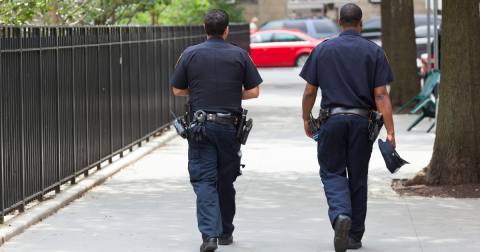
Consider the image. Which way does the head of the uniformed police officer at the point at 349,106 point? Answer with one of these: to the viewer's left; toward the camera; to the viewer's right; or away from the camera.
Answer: away from the camera

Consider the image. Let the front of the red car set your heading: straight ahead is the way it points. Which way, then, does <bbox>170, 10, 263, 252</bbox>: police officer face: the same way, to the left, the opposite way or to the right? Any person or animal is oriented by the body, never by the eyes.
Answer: to the right

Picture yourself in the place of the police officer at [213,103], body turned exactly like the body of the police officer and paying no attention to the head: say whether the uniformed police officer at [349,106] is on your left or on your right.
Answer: on your right

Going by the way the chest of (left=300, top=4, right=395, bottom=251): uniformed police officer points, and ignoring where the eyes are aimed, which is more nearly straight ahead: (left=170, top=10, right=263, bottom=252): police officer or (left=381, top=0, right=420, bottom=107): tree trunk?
the tree trunk

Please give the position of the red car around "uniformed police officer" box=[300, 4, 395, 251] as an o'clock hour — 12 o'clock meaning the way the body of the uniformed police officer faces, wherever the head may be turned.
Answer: The red car is roughly at 12 o'clock from the uniformed police officer.

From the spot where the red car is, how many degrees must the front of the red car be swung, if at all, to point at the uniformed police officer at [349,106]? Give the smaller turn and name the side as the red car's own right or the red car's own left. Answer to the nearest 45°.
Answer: approximately 90° to the red car's own left

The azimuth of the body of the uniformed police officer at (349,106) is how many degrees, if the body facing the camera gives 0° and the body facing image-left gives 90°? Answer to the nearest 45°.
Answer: approximately 180°

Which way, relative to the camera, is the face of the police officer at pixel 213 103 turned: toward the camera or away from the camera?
away from the camera

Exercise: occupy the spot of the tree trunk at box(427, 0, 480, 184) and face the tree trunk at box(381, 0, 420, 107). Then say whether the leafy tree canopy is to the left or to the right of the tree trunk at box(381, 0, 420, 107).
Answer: left

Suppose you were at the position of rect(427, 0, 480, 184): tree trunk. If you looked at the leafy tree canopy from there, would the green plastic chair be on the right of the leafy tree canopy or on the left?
right

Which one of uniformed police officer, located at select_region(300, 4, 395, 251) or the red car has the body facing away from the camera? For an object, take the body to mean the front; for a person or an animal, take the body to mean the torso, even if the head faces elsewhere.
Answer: the uniformed police officer

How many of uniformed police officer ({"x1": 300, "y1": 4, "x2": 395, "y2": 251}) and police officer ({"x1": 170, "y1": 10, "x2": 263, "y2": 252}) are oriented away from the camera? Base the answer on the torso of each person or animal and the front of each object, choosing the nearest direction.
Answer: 2

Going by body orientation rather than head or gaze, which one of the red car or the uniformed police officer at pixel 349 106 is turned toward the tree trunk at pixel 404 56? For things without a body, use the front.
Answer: the uniformed police officer

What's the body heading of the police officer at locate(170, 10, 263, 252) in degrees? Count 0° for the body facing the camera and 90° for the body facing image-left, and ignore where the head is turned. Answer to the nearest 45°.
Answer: approximately 180°

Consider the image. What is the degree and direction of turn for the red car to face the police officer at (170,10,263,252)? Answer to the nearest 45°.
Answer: approximately 90° to its left
